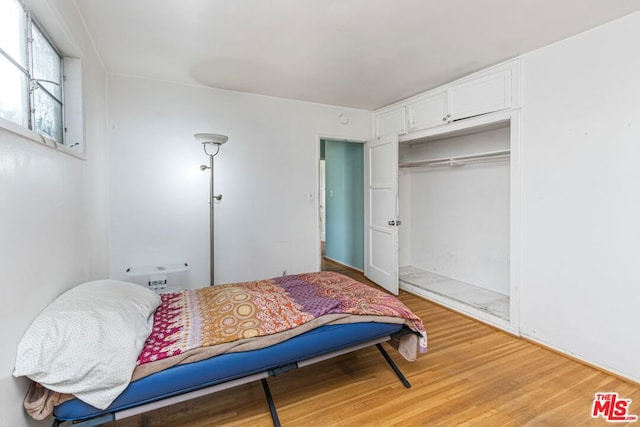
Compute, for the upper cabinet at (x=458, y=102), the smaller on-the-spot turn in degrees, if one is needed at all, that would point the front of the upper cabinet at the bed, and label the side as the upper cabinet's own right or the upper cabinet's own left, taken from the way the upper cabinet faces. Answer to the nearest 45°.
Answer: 0° — it already faces it

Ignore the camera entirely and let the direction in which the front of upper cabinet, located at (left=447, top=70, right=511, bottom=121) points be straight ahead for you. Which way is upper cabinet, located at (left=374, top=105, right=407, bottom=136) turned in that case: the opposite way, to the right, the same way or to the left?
the same way

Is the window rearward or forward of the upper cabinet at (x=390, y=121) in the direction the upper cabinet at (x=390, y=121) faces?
forward

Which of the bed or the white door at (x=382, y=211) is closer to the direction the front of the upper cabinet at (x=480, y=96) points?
the bed

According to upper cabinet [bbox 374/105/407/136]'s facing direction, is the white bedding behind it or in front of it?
in front

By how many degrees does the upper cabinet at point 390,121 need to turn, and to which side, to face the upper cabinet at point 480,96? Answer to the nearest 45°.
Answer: approximately 90° to its left

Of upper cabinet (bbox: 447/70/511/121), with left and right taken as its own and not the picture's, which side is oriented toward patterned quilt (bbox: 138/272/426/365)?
front

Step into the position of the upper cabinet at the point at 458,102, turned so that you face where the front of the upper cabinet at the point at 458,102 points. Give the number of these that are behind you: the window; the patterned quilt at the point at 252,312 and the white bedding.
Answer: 0

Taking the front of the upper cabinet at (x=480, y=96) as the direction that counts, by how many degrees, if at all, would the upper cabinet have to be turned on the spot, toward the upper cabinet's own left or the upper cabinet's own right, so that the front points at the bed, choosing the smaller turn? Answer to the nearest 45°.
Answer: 0° — it already faces it

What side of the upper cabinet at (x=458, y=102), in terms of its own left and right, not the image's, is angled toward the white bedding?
front

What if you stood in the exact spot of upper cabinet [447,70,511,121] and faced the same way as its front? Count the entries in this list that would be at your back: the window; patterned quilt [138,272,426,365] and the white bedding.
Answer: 0

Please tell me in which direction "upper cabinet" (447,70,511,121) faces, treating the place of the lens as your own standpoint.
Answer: facing the viewer and to the left of the viewer
